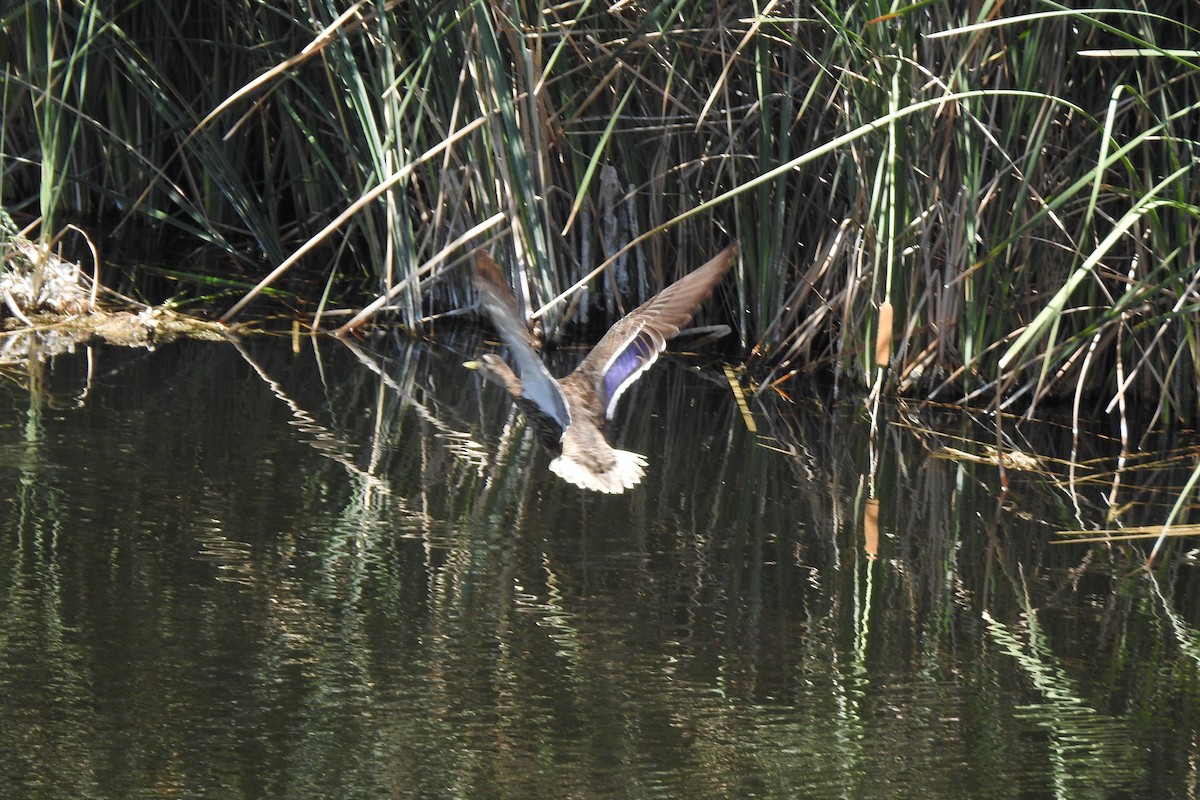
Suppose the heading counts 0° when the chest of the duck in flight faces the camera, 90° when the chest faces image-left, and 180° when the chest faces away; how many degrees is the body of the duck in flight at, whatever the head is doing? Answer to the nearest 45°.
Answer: approximately 135°
